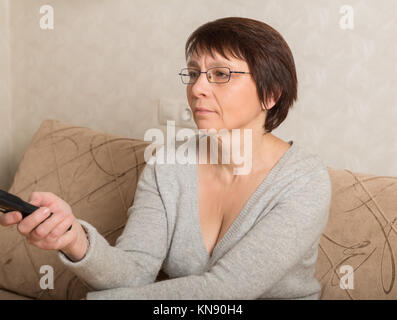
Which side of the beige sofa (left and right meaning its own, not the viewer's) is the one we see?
front

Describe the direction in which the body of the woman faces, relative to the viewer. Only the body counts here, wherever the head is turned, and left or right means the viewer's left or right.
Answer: facing the viewer and to the left of the viewer

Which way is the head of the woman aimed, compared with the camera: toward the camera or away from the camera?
toward the camera
